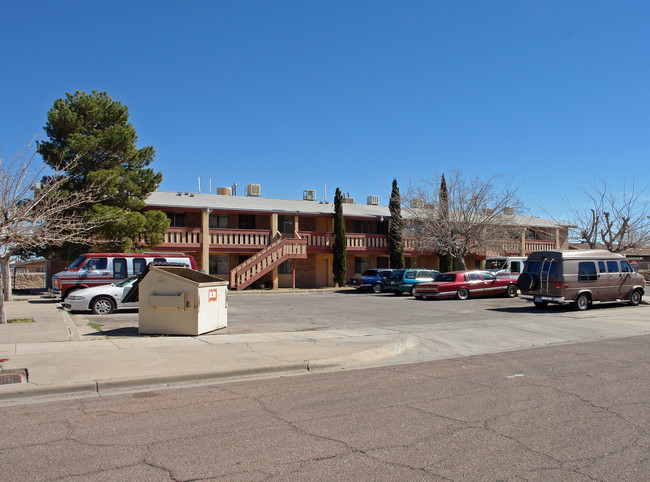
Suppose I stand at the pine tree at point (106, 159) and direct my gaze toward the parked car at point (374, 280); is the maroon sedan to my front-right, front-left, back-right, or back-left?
front-right

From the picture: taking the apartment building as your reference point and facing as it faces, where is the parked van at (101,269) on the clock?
The parked van is roughly at 2 o'clock from the apartment building.

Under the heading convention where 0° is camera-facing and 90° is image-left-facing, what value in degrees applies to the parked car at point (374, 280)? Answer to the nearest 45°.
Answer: approximately 225°

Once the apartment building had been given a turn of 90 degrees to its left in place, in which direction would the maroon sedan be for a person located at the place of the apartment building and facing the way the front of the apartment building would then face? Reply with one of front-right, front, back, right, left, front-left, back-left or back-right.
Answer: right

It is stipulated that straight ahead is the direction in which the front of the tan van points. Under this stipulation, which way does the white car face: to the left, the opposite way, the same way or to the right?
the opposite way

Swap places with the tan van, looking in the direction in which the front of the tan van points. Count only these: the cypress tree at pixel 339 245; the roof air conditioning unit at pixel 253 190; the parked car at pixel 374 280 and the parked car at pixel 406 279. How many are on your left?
4

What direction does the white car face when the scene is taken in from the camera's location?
facing to the left of the viewer

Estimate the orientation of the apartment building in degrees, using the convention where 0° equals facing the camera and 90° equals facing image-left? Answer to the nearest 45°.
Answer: approximately 315°

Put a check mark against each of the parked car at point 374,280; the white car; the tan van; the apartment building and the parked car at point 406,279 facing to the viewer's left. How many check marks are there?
1

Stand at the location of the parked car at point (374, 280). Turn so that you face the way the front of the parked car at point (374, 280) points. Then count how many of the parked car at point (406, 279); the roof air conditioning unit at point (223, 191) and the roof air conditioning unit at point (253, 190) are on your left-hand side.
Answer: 2

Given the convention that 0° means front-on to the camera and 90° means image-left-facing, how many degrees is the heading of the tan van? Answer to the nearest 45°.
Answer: approximately 225°

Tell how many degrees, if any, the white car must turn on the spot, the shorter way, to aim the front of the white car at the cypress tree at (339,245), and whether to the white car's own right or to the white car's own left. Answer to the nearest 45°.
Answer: approximately 135° to the white car's own right

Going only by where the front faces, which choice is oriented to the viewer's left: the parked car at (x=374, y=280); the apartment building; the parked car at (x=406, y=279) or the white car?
the white car

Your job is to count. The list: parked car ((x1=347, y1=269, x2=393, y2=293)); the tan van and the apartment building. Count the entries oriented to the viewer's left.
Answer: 0
